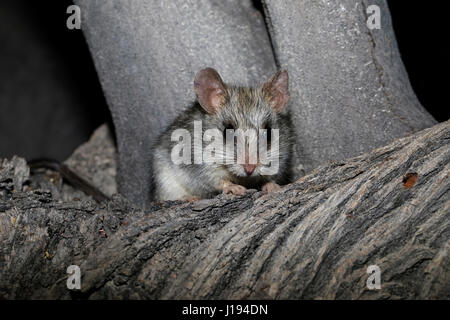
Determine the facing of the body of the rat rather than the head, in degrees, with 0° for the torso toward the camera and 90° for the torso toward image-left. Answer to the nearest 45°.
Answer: approximately 315°
